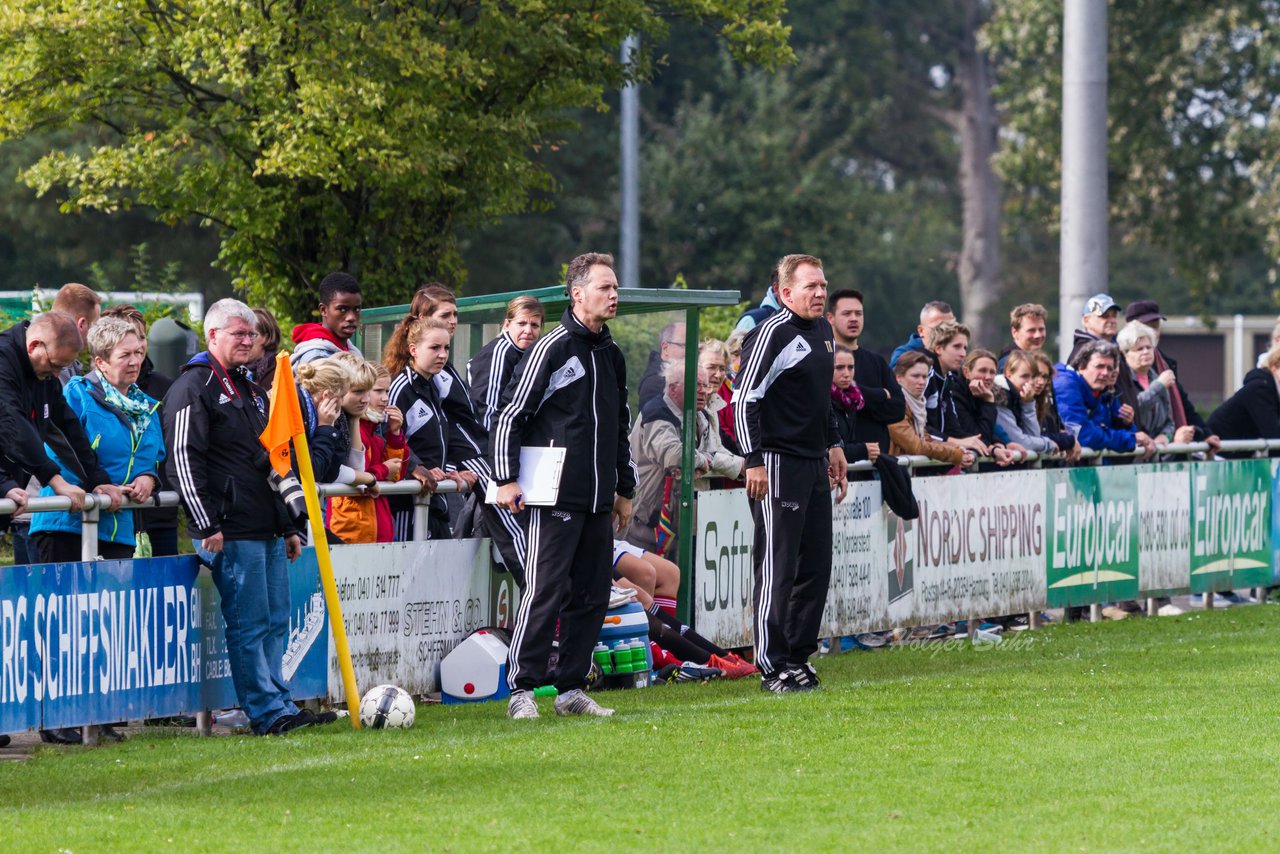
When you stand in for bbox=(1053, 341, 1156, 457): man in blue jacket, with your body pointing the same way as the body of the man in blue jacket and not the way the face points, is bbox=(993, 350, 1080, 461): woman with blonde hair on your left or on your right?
on your right

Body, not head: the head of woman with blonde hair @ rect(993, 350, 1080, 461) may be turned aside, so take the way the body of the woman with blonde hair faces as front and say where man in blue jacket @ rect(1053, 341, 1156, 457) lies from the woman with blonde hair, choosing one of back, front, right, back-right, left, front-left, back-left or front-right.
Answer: left

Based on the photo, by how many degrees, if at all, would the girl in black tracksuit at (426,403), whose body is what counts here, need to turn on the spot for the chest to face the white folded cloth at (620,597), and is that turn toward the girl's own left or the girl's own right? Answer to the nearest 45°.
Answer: approximately 45° to the girl's own left

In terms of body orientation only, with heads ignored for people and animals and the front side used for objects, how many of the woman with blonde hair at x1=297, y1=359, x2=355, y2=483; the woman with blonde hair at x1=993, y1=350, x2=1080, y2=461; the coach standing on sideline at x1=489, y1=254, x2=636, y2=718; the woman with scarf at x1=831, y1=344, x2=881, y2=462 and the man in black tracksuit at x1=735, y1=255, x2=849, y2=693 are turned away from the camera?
0

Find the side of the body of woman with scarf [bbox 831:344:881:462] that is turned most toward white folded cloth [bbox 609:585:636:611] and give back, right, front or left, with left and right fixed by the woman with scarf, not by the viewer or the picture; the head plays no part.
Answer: right

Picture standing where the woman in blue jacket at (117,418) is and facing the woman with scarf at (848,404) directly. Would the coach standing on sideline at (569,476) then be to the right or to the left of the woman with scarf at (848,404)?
right

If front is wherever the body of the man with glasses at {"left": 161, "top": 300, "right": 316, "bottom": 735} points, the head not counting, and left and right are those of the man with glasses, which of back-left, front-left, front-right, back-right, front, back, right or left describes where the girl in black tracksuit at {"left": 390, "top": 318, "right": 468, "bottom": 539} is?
left

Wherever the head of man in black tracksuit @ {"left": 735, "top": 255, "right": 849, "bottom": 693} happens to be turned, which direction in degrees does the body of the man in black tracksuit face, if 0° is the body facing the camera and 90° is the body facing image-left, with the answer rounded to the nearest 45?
approximately 315°

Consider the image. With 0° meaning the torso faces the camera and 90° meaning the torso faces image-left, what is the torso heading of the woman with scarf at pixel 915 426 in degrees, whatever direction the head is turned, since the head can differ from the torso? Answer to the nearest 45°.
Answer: approximately 315°

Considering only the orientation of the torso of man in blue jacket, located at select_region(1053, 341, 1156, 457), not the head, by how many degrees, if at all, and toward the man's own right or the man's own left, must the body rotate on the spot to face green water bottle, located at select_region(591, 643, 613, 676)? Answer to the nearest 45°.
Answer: approximately 90° to the man's own right

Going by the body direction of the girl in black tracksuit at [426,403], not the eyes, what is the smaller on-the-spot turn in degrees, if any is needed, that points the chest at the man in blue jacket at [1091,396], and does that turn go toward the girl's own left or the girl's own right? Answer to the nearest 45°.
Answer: approximately 90° to the girl's own left

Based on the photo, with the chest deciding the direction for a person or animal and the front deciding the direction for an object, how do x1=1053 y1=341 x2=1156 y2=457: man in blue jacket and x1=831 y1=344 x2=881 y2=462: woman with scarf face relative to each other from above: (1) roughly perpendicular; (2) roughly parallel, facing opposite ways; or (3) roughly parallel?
roughly parallel

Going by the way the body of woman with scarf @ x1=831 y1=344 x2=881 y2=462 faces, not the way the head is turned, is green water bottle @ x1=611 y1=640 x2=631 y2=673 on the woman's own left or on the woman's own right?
on the woman's own right

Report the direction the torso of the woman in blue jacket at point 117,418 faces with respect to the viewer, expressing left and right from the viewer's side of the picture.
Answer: facing the viewer and to the right of the viewer

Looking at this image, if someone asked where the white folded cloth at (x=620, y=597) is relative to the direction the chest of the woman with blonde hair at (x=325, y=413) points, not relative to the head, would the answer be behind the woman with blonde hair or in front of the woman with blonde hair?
in front

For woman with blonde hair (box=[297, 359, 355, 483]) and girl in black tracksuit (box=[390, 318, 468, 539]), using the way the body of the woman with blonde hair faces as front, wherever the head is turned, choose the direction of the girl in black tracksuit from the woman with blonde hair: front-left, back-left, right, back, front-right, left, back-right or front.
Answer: front-left
